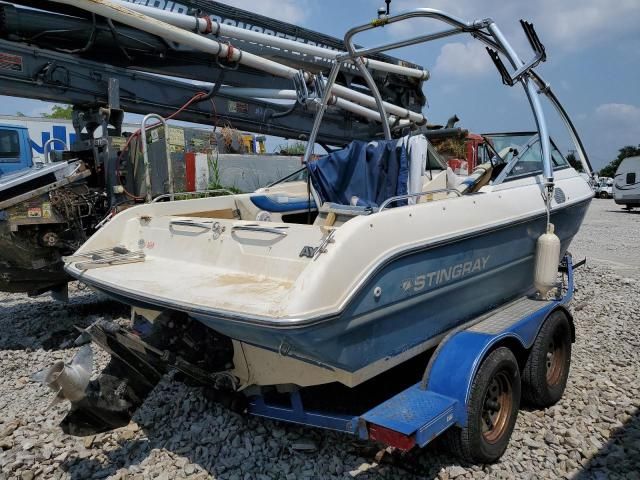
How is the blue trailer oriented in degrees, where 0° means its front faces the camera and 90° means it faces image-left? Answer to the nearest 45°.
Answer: approximately 225°

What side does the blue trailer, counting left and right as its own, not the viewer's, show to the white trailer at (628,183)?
front

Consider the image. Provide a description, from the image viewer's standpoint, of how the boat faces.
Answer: facing away from the viewer and to the right of the viewer
